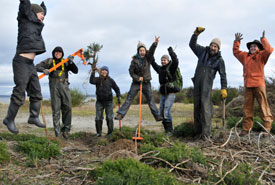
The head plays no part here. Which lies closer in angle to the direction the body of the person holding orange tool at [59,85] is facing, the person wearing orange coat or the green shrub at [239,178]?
the green shrub

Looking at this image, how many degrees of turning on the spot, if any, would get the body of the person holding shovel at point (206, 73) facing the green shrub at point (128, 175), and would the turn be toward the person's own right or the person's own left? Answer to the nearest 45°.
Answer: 0° — they already face it

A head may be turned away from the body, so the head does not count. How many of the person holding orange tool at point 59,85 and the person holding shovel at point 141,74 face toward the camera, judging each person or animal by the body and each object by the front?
2

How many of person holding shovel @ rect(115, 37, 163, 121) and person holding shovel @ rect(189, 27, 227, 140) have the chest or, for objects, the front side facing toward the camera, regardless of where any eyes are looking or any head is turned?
2

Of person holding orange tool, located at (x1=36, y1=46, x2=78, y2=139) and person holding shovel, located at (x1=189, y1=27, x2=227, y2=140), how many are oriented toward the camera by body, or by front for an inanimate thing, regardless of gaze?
2

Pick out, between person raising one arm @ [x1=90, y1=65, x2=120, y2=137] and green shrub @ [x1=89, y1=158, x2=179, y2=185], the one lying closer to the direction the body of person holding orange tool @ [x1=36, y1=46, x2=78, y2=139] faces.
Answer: the green shrub
